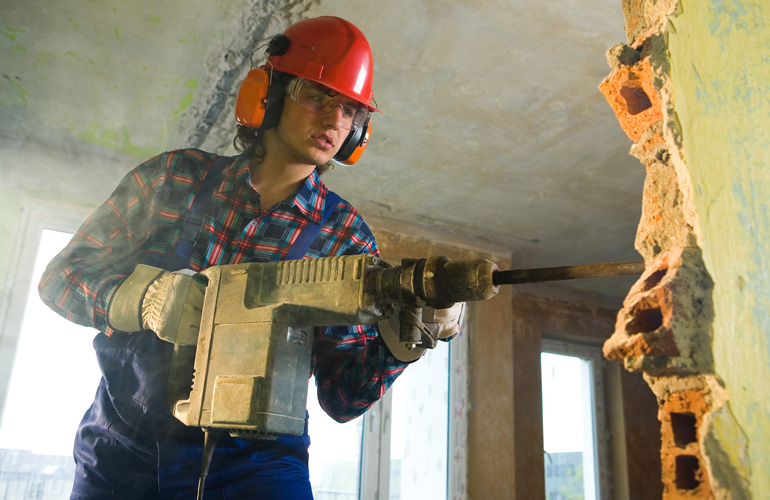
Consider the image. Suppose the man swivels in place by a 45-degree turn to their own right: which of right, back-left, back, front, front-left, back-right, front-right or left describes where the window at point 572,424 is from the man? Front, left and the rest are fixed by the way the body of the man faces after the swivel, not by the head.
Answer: back-left

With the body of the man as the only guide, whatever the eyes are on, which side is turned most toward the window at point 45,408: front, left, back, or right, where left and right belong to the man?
back

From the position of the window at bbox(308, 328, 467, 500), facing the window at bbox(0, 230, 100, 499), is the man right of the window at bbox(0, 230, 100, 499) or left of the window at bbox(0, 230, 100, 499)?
left

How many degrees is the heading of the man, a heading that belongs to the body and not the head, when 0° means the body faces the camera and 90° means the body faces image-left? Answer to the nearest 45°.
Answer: approximately 315°

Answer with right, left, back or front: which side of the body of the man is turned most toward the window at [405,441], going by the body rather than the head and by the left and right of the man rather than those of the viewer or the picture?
left

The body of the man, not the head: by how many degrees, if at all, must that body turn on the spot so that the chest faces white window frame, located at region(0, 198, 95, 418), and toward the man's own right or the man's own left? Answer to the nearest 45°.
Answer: approximately 180°

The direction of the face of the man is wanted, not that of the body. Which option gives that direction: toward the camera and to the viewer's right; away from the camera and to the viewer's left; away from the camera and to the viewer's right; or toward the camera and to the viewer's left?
toward the camera and to the viewer's right
